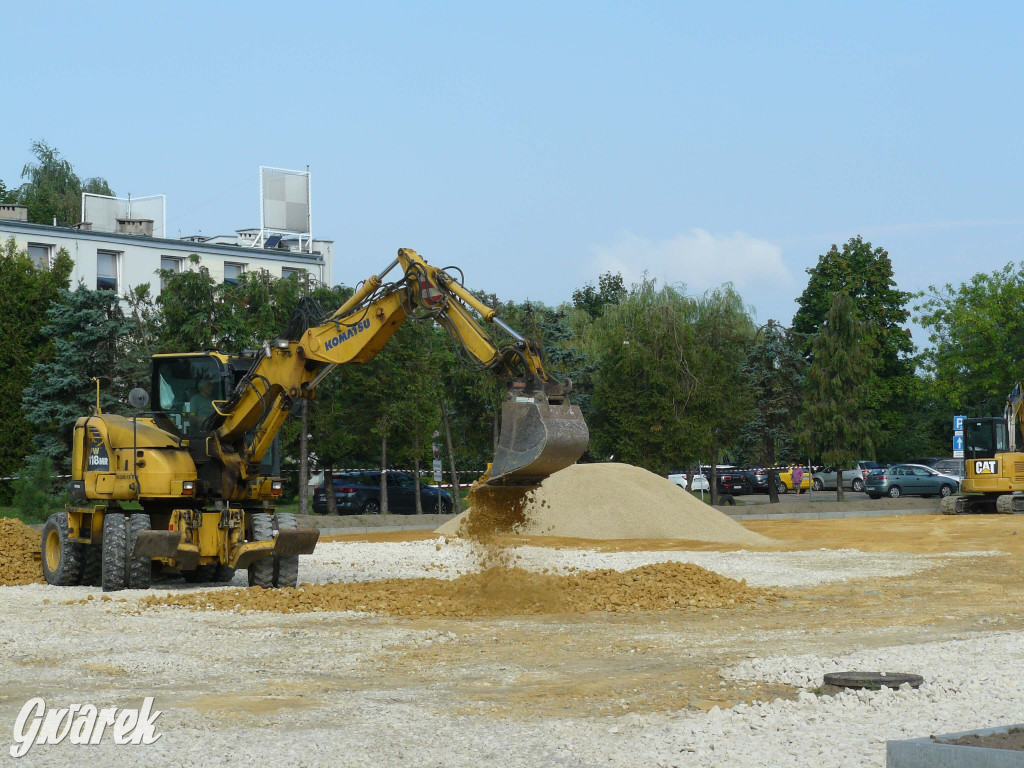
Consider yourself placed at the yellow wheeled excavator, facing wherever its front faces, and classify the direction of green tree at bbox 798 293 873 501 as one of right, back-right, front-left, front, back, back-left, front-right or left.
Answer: left

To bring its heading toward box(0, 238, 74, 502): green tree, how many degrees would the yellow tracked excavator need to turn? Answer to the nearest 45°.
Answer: approximately 135° to its left

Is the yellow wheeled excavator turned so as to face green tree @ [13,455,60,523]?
no

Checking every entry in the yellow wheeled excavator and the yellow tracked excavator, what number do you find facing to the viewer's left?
0

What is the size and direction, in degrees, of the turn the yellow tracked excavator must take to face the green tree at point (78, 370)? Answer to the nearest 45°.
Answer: approximately 135° to its left

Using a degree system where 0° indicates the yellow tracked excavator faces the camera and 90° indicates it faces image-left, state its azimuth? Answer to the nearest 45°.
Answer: approximately 225°

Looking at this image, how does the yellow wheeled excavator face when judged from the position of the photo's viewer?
facing the viewer and to the right of the viewer

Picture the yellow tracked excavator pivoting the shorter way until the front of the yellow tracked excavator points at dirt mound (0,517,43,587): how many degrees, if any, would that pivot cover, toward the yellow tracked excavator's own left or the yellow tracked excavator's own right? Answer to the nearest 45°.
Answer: approximately 180°

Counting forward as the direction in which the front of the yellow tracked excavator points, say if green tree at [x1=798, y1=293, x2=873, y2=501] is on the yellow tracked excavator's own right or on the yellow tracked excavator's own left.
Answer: on the yellow tracked excavator's own left

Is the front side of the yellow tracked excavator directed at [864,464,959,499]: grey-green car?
no

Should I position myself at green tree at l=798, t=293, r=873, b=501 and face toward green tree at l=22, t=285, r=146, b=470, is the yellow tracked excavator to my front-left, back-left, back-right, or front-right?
back-left

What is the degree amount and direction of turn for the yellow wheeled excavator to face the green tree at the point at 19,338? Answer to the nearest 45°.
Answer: approximately 135° to its left

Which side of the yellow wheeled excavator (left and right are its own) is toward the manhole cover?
front

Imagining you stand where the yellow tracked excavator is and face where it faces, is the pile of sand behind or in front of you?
behind

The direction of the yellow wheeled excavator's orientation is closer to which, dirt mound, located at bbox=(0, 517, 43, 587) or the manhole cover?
the manhole cover

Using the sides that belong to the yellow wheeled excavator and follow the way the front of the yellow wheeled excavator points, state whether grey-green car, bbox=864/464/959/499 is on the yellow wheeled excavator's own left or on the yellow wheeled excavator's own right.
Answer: on the yellow wheeled excavator's own left

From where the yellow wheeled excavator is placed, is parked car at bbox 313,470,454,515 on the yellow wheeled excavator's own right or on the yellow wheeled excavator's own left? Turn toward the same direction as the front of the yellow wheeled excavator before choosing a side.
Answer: on the yellow wheeled excavator's own left

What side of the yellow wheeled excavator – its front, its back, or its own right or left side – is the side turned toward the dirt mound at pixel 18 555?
back

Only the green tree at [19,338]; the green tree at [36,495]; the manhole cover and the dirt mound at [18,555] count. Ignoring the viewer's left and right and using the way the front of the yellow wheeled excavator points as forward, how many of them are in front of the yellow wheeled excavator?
1
